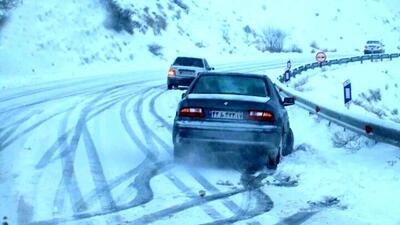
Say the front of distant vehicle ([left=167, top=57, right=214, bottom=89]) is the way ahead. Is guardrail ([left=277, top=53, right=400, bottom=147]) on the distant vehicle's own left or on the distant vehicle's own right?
on the distant vehicle's own right

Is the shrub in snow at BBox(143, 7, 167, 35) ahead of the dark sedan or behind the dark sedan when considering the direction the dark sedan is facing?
ahead

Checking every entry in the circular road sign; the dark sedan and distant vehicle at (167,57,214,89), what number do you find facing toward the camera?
1

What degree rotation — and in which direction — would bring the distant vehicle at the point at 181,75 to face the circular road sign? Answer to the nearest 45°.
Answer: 0° — it already faces it

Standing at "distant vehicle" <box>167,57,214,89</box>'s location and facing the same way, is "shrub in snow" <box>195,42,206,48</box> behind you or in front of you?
in front

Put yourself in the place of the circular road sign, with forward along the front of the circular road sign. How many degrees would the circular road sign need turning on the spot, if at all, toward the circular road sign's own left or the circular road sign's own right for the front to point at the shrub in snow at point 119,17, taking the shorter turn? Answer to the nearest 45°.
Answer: approximately 90° to the circular road sign's own right

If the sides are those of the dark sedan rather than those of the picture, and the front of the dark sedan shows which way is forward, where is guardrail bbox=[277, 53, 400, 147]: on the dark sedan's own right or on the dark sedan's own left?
on the dark sedan's own right

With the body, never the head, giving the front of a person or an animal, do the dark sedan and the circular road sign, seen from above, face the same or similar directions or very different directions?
very different directions

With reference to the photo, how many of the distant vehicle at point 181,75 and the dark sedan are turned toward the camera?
0

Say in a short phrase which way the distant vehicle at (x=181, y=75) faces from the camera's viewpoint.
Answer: facing away from the viewer and to the right of the viewer

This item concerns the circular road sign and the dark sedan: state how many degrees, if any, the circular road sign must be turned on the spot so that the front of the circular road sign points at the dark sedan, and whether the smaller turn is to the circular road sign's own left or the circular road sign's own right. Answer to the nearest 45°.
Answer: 0° — it already faces it

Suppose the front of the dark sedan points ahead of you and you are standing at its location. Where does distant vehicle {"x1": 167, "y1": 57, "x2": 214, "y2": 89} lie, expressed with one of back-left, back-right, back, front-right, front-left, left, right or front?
front

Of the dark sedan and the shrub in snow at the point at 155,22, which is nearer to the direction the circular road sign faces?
the dark sedan

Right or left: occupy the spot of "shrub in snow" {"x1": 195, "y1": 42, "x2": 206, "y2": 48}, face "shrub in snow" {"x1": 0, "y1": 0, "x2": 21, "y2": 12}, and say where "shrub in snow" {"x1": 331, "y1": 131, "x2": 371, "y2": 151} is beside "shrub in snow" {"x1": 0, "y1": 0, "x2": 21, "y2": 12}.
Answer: left

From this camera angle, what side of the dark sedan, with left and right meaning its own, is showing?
back

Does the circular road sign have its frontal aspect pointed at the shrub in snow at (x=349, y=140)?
yes

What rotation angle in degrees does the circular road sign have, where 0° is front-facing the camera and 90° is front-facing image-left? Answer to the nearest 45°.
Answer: approximately 0°

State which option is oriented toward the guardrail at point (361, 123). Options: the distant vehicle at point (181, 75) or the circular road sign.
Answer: the circular road sign

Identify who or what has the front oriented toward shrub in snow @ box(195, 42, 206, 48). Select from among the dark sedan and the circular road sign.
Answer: the dark sedan
